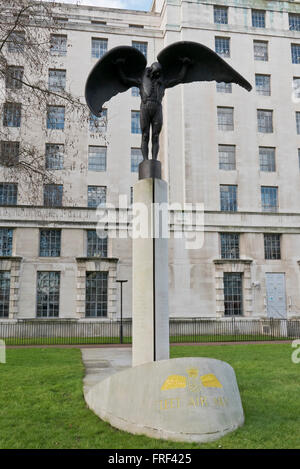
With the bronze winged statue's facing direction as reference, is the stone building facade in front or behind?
behind

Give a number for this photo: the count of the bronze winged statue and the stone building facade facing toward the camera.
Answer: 2

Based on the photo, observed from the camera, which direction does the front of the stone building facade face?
facing the viewer

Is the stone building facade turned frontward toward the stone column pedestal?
yes

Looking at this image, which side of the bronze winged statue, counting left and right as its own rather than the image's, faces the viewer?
front

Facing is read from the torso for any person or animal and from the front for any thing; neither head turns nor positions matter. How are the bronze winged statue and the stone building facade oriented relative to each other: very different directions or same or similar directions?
same or similar directions

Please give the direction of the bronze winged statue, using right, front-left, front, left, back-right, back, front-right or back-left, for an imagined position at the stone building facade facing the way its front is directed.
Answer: front

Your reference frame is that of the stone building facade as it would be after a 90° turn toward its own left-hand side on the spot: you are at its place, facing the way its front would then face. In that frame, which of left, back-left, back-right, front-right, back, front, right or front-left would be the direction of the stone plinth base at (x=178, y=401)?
right

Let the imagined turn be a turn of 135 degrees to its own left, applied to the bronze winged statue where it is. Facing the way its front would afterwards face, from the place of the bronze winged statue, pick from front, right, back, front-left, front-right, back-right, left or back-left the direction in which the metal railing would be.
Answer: front-left
